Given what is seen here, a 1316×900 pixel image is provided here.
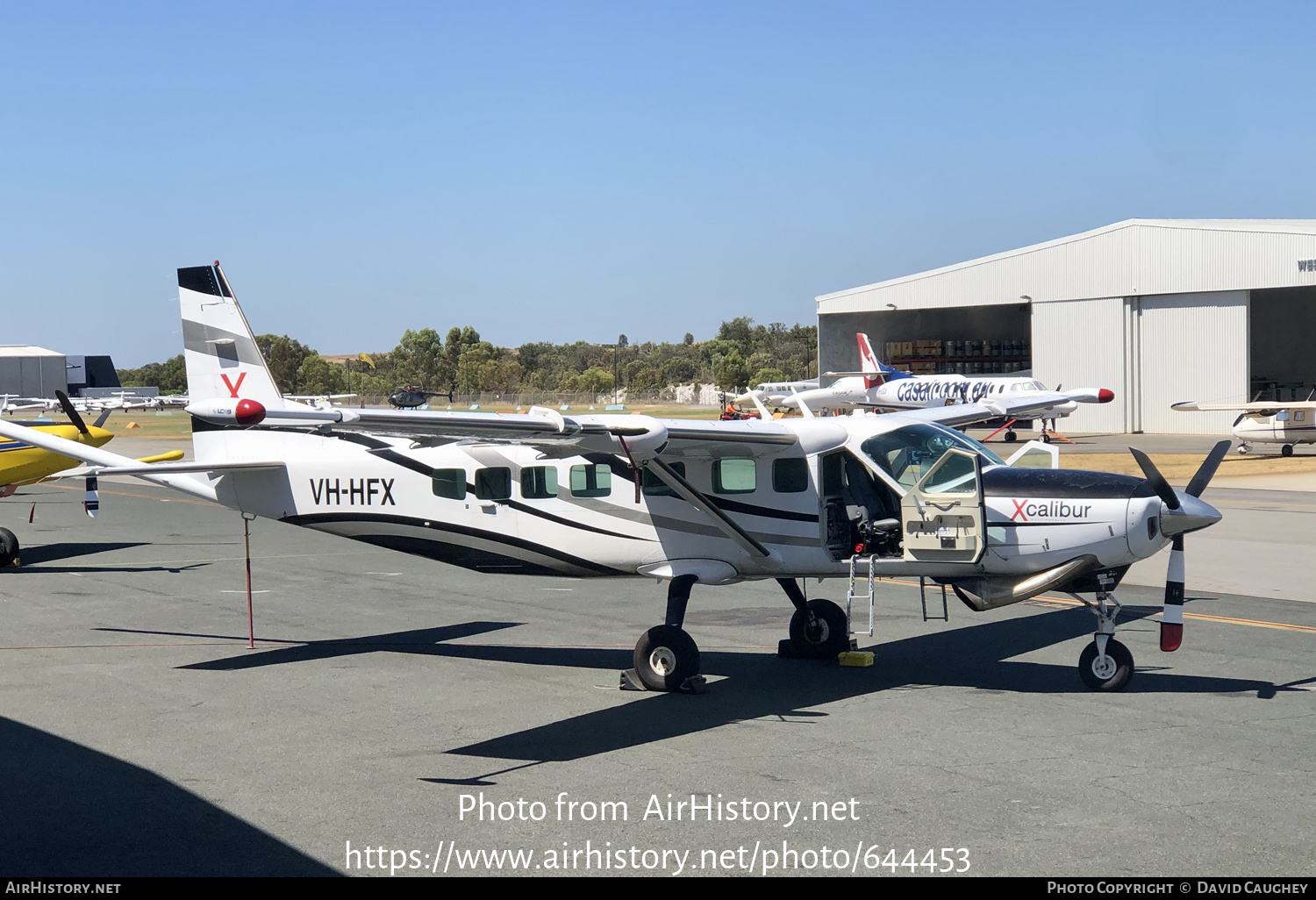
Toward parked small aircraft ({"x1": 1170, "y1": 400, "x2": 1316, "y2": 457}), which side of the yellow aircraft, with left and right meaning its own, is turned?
front

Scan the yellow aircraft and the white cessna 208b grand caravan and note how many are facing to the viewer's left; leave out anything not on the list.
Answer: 0

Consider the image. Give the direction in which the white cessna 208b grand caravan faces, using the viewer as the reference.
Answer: facing the viewer and to the right of the viewer

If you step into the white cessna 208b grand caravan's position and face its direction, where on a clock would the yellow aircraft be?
The yellow aircraft is roughly at 6 o'clock from the white cessna 208b grand caravan.

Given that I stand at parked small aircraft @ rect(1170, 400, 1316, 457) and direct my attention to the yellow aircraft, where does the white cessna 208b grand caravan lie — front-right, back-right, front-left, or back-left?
front-left

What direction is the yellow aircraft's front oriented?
to the viewer's right
